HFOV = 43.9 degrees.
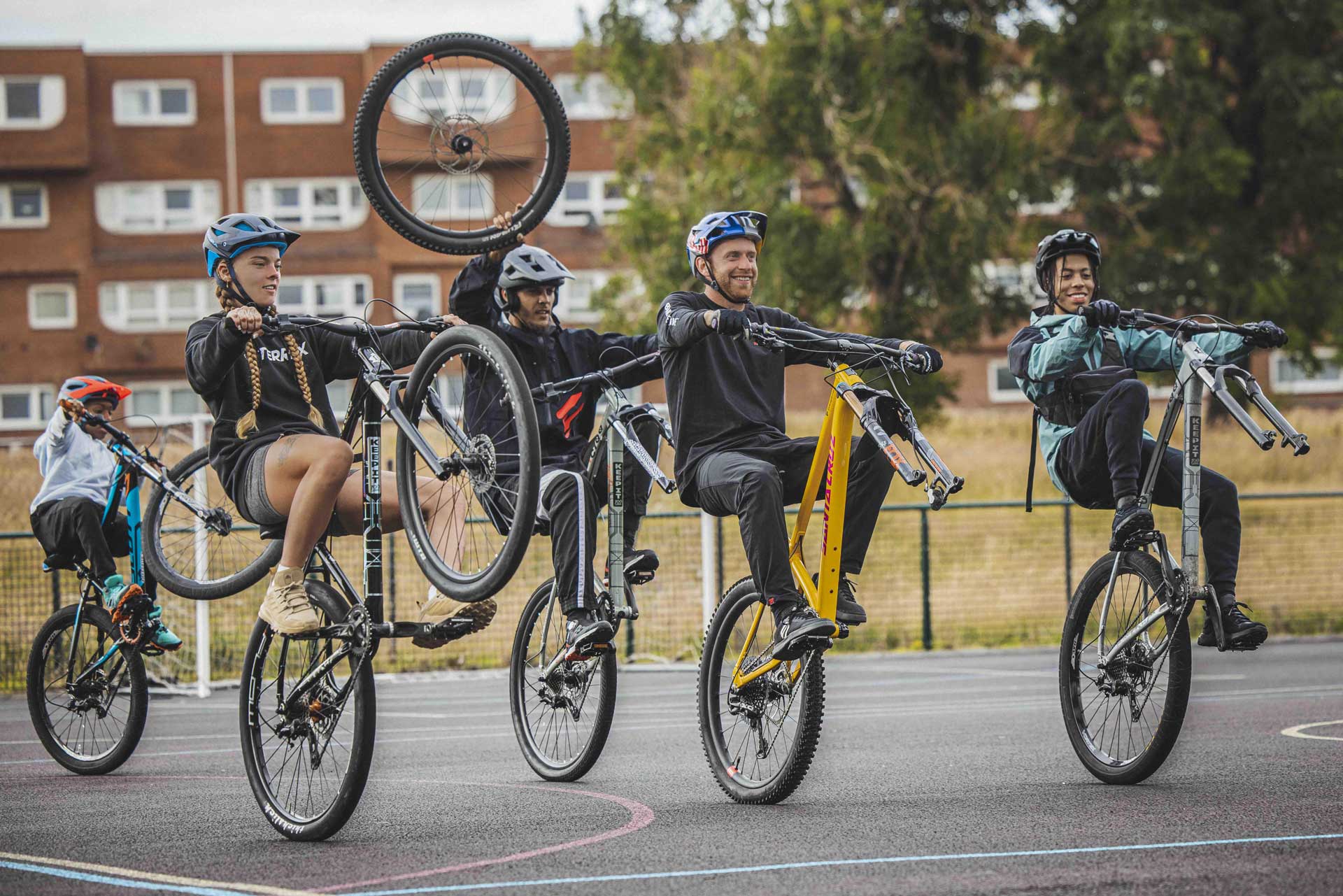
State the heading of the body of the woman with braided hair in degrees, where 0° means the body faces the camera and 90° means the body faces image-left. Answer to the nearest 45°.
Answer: approximately 315°

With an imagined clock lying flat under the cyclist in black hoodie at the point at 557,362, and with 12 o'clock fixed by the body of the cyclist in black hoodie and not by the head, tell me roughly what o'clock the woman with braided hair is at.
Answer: The woman with braided hair is roughly at 3 o'clock from the cyclist in black hoodie.

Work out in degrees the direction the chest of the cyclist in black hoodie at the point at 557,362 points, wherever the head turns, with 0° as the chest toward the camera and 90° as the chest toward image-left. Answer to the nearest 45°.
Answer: approximately 315°

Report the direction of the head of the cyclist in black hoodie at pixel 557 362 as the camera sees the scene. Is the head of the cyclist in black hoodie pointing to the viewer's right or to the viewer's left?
to the viewer's right

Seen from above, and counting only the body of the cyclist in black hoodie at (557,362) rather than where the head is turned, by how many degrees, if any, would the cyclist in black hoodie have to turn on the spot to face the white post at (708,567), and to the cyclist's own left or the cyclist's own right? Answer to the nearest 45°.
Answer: approximately 135° to the cyclist's own left

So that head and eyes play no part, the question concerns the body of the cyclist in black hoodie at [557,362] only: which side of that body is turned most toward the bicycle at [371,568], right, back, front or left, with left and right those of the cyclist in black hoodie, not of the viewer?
right
